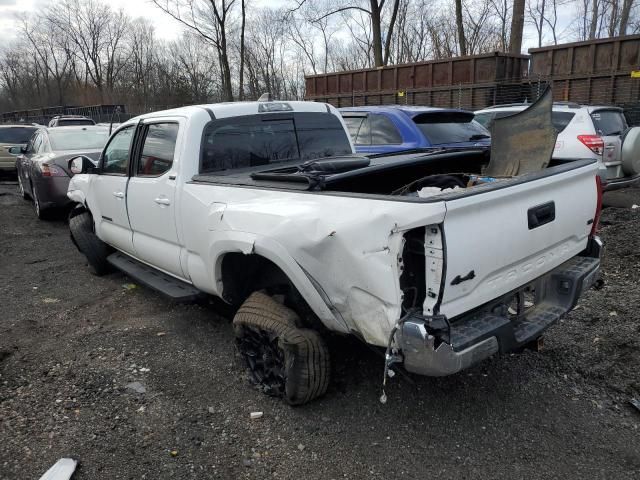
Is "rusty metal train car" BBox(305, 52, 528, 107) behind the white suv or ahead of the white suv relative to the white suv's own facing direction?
ahead

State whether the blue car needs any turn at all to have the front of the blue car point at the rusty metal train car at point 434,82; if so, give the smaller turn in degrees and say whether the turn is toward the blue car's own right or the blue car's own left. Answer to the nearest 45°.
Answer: approximately 45° to the blue car's own right

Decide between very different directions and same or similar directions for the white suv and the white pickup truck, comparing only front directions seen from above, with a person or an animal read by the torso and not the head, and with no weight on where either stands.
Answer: same or similar directions

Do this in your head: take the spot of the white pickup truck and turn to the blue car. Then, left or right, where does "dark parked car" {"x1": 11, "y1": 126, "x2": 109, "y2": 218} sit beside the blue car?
left

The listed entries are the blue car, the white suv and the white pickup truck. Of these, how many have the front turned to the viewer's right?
0

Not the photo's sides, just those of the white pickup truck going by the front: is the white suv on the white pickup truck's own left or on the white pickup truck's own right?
on the white pickup truck's own right

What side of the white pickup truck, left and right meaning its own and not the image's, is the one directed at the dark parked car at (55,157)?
front

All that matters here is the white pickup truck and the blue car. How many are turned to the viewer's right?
0

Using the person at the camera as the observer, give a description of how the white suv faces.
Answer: facing away from the viewer and to the left of the viewer

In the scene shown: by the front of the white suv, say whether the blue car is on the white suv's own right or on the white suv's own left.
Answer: on the white suv's own left

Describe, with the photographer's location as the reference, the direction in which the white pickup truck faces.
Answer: facing away from the viewer and to the left of the viewer

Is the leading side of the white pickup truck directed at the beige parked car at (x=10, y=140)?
yes

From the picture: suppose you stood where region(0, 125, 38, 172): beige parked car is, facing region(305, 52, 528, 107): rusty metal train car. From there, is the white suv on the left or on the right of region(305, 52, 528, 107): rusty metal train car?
right

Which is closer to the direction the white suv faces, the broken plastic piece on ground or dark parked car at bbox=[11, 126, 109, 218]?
the dark parked car

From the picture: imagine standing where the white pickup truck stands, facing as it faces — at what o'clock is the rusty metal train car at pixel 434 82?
The rusty metal train car is roughly at 2 o'clock from the white pickup truck.

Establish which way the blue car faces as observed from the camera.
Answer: facing away from the viewer and to the left of the viewer

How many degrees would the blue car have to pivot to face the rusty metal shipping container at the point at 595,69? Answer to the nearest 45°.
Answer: approximately 90° to its right

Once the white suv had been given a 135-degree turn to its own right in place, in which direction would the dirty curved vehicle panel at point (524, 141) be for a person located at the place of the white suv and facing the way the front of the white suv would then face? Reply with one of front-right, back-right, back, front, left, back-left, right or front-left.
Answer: right
